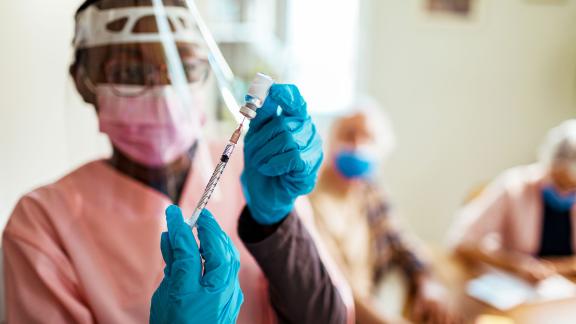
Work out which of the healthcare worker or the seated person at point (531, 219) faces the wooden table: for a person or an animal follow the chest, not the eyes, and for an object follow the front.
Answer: the seated person

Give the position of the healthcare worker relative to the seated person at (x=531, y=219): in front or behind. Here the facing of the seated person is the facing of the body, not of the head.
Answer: in front

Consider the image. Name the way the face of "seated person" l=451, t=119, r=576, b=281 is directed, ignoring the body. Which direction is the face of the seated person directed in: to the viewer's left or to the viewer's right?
to the viewer's left

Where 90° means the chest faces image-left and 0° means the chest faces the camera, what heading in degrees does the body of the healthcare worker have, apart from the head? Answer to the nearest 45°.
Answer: approximately 0°
